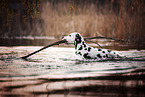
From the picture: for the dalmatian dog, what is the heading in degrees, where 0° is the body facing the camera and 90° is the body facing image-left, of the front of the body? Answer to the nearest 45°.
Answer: approximately 90°
